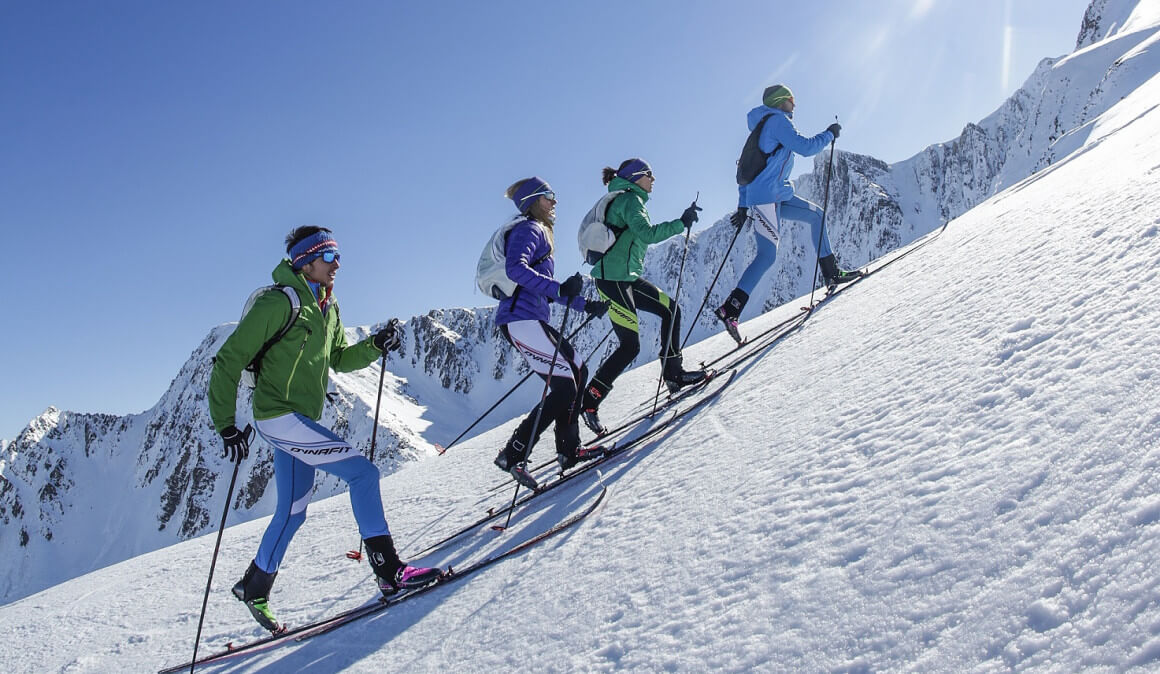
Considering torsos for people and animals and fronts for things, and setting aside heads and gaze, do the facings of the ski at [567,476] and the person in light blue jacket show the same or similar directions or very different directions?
same or similar directions

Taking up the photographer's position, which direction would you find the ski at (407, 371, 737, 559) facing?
facing to the right of the viewer

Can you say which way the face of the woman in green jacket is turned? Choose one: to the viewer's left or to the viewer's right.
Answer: to the viewer's right

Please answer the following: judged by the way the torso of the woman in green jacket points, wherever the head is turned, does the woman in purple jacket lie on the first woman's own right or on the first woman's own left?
on the first woman's own right

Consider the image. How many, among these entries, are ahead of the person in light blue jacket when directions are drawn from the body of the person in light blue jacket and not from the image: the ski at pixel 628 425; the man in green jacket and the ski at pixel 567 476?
0

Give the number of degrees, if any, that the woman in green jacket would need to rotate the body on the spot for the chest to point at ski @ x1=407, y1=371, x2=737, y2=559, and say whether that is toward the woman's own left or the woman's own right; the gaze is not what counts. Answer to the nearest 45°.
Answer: approximately 135° to the woman's own right

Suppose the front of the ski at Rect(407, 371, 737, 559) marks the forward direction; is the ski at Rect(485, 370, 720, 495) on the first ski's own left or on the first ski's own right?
on the first ski's own left

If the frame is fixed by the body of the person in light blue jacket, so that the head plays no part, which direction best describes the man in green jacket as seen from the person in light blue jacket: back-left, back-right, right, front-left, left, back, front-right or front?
back-right

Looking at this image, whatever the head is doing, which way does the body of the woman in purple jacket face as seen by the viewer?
to the viewer's right

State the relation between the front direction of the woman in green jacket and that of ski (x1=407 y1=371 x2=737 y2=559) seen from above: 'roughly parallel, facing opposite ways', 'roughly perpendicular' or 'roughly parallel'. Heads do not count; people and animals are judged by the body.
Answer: roughly parallel

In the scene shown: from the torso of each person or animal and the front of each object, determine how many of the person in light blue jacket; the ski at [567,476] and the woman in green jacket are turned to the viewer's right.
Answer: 3

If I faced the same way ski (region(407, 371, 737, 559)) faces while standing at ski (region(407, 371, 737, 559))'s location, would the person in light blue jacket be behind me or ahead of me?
ahead

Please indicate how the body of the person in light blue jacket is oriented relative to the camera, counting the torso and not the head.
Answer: to the viewer's right

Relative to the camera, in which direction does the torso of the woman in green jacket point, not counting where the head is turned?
to the viewer's right

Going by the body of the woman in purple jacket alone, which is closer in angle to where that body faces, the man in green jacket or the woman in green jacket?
the woman in green jacket

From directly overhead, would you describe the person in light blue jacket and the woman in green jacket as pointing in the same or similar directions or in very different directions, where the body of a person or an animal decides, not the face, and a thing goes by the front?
same or similar directions
